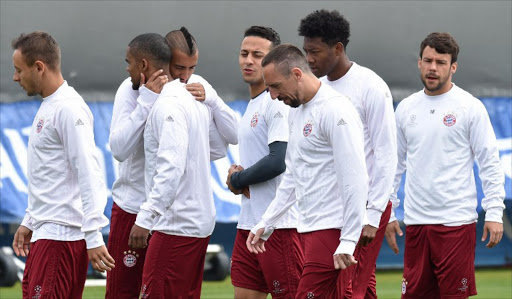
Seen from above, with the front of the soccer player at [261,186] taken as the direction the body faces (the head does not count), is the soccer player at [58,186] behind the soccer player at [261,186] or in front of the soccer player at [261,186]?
in front

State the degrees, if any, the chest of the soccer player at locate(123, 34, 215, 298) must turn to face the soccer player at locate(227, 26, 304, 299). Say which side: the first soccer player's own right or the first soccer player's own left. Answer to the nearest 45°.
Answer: approximately 135° to the first soccer player's own right

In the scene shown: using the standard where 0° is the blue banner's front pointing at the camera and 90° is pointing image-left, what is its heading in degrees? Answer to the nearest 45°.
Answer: approximately 0°

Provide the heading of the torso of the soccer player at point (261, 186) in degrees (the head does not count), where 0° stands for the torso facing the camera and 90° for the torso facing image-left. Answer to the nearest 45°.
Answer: approximately 45°

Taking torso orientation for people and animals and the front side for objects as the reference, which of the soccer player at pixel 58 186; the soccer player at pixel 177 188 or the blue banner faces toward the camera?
the blue banner
